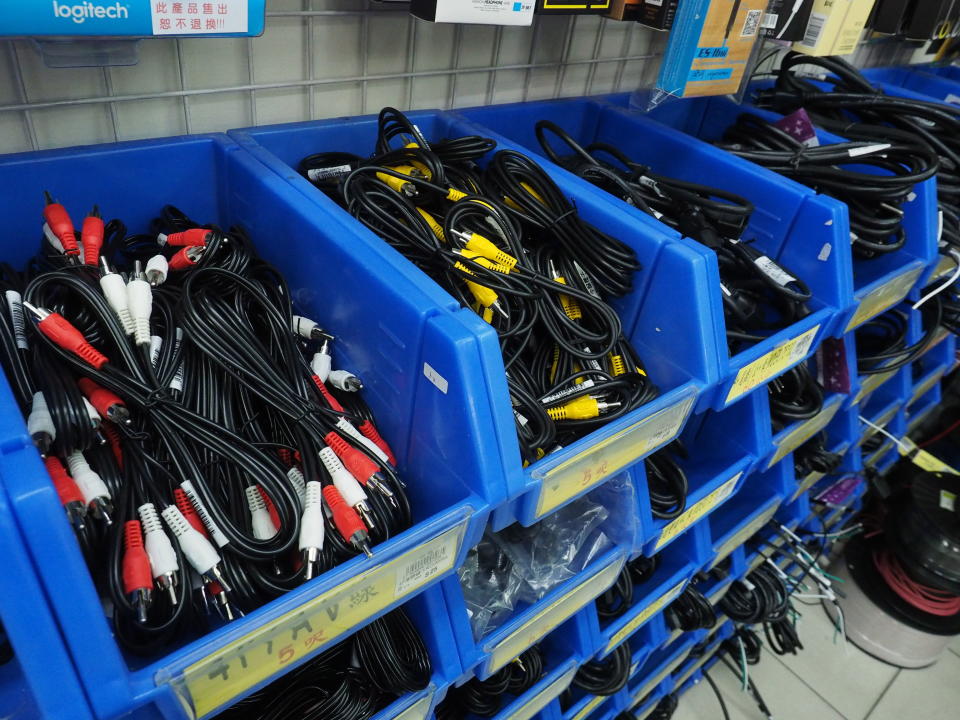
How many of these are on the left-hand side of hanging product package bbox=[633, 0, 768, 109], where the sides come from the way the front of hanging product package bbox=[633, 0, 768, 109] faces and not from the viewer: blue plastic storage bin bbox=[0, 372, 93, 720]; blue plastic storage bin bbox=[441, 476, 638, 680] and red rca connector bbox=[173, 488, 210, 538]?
0

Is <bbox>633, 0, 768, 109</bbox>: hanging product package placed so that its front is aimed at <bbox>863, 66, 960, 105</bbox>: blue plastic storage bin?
no

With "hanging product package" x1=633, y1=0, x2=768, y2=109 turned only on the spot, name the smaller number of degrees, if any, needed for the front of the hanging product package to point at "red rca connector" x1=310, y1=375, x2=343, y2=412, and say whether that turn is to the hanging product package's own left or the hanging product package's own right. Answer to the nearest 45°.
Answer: approximately 45° to the hanging product package's own right

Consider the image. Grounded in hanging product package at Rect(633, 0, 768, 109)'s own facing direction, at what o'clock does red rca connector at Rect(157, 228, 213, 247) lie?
The red rca connector is roughly at 3 o'clock from the hanging product package.

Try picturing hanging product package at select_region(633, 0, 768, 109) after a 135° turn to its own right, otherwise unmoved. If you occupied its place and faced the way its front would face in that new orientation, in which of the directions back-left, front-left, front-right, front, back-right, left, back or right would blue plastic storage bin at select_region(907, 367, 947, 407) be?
back-right

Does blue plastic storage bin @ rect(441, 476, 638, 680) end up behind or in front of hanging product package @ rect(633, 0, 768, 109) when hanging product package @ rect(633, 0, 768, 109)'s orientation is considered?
in front
